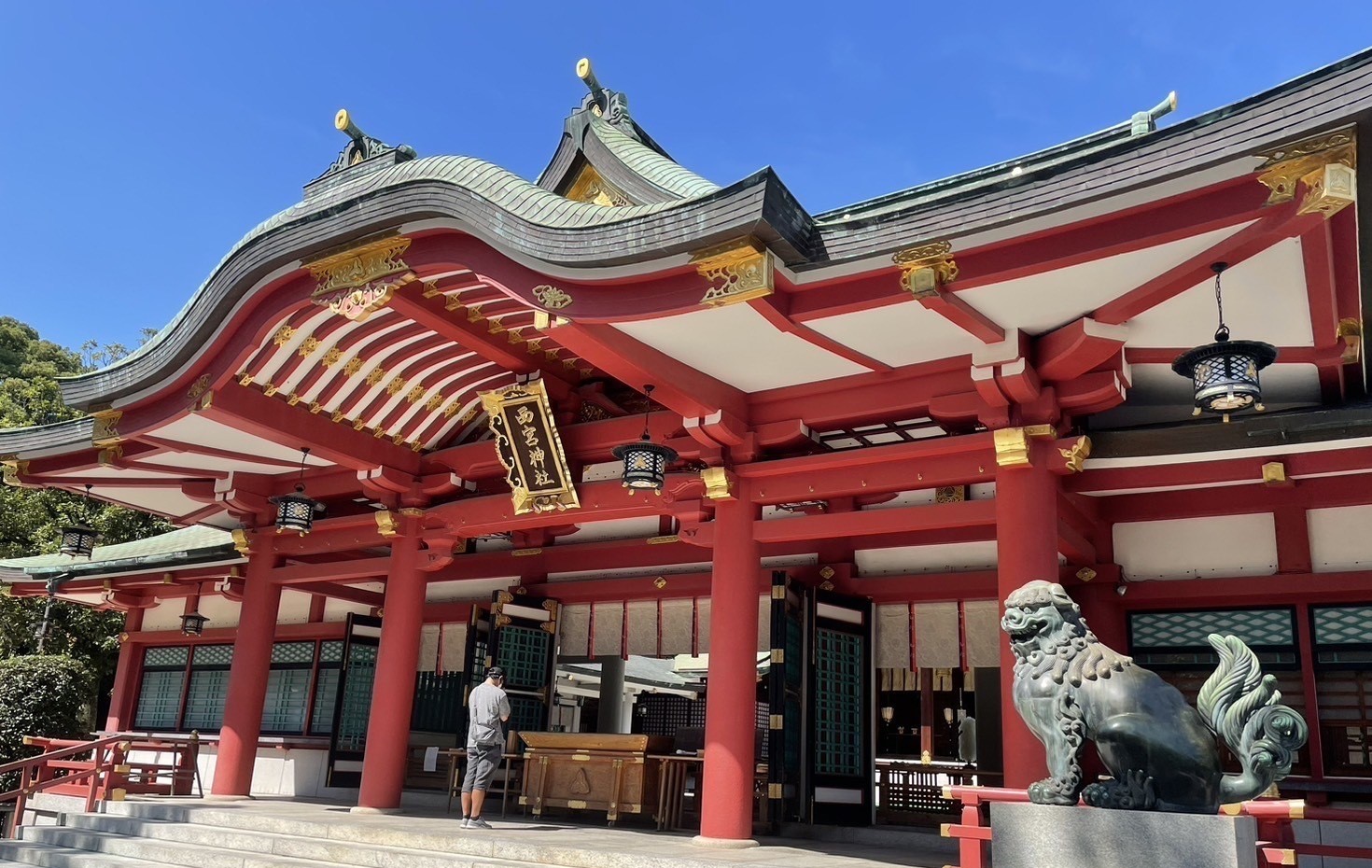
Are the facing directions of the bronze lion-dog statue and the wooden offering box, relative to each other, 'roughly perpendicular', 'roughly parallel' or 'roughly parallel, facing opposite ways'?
roughly perpendicular

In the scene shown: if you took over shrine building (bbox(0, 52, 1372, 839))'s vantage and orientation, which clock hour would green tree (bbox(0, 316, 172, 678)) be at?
The green tree is roughly at 3 o'clock from the shrine building.

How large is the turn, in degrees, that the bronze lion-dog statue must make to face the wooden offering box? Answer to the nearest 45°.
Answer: approximately 45° to its right

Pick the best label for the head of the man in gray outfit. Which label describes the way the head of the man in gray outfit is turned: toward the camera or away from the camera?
away from the camera

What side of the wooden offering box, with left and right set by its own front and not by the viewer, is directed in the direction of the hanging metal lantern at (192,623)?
right

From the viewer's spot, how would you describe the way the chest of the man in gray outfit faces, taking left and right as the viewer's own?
facing away from the viewer and to the right of the viewer

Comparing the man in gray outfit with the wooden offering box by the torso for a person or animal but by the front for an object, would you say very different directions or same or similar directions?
very different directions

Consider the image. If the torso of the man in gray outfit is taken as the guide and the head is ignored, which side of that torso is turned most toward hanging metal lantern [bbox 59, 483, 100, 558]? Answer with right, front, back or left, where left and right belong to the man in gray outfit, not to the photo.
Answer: left

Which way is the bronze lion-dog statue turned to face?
to the viewer's left

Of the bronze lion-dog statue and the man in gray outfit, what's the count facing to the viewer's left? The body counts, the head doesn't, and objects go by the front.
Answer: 1
